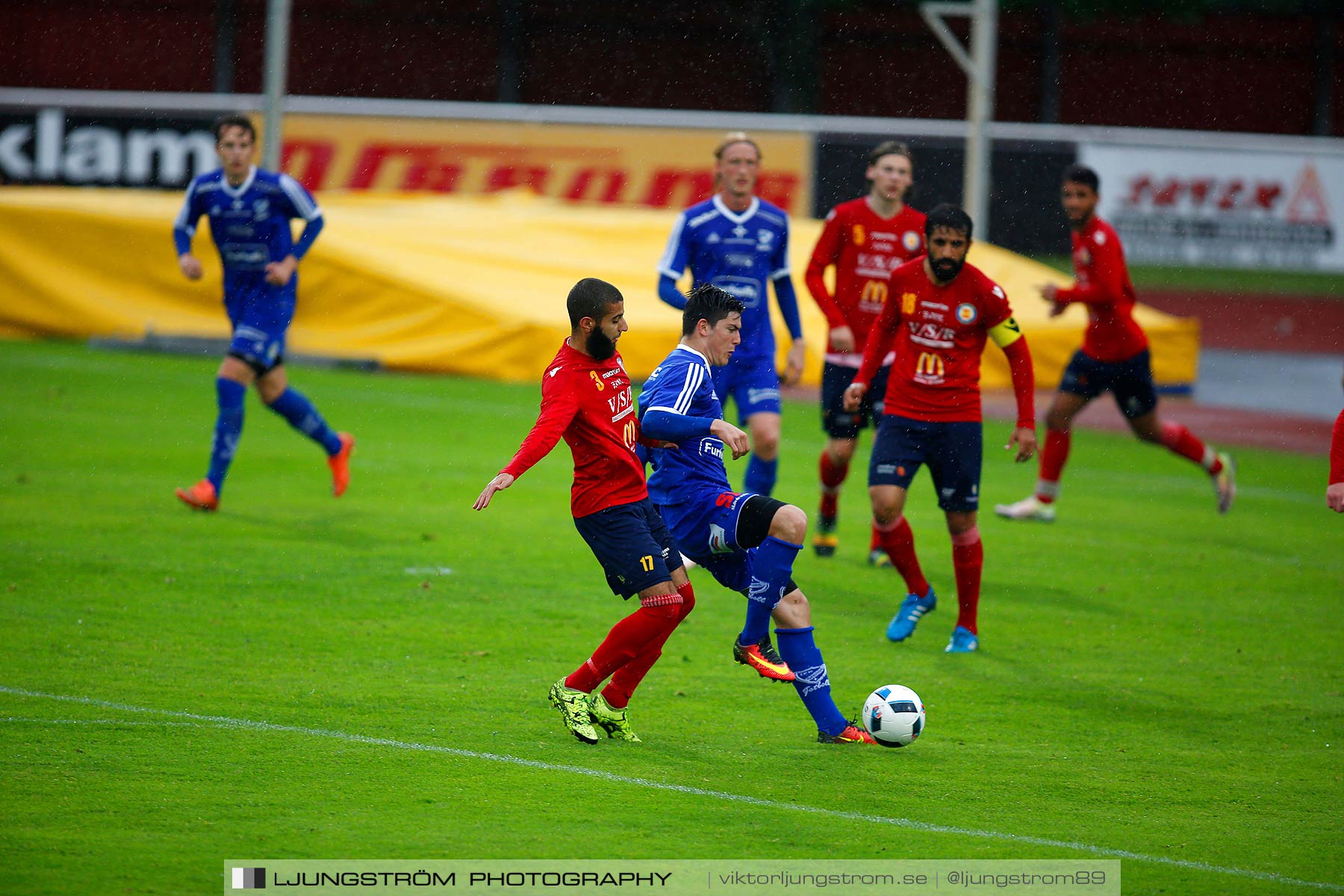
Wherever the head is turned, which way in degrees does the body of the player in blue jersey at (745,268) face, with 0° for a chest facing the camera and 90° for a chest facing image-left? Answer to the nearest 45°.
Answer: approximately 0°

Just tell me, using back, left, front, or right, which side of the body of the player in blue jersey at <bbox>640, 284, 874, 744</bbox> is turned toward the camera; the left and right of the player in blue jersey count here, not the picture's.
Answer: right

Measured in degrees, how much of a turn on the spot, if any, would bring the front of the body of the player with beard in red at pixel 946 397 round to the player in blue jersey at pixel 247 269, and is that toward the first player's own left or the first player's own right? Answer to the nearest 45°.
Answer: approximately 135° to the first player's own right

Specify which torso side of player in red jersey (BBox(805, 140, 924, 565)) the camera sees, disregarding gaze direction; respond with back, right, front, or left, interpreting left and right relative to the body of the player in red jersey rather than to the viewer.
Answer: front

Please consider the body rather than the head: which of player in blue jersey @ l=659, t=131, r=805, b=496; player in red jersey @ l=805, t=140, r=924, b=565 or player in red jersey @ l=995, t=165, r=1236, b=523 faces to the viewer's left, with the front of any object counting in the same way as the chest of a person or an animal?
player in red jersey @ l=995, t=165, r=1236, b=523

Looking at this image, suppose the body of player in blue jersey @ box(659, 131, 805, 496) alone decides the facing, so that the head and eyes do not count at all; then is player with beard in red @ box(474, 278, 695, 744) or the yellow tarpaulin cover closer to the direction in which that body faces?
the player with beard in red

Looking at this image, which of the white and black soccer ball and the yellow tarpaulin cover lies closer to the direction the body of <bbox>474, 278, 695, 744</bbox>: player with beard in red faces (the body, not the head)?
the white and black soccer ball

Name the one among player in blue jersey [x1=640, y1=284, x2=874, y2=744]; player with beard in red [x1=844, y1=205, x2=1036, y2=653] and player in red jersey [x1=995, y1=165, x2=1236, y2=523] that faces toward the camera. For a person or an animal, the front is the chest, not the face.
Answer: the player with beard in red

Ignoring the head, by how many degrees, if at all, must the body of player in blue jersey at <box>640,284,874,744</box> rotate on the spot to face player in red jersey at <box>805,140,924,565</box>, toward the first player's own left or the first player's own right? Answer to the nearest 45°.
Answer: approximately 90° to the first player's own left

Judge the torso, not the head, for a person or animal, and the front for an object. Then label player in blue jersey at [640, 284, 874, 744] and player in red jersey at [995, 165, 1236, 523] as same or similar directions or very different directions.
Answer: very different directions

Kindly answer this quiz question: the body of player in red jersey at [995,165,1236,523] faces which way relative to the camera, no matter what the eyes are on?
to the viewer's left

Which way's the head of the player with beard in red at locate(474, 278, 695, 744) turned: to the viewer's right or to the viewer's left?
to the viewer's right

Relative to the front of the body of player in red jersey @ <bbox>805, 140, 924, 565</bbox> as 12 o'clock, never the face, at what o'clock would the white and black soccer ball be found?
The white and black soccer ball is roughly at 12 o'clock from the player in red jersey.
